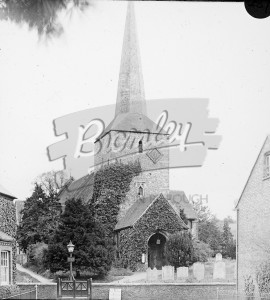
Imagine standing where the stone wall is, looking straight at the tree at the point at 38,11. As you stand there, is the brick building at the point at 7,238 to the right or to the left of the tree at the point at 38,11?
right

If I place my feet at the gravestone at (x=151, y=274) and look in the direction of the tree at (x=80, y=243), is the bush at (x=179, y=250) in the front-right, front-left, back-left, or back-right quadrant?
back-right

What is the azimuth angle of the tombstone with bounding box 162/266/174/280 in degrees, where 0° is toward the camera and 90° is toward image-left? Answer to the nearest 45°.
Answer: approximately 0°
